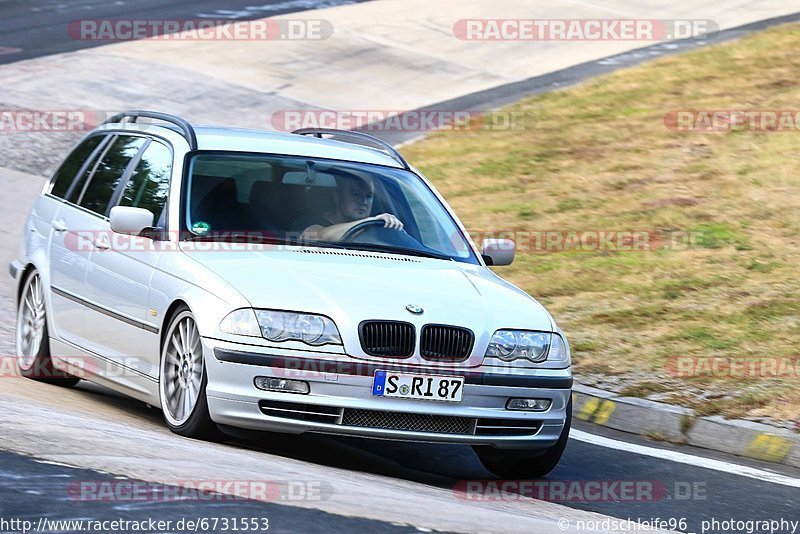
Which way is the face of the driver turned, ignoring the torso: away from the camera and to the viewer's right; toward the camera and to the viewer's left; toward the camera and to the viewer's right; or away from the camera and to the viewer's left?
toward the camera and to the viewer's right

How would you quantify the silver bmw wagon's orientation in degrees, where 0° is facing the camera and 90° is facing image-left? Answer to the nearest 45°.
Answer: approximately 315°
